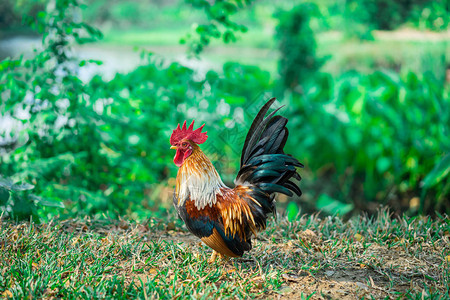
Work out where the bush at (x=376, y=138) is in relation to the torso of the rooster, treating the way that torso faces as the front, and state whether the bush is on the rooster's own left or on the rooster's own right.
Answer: on the rooster's own right

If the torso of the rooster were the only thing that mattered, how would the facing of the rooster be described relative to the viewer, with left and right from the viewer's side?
facing to the left of the viewer
